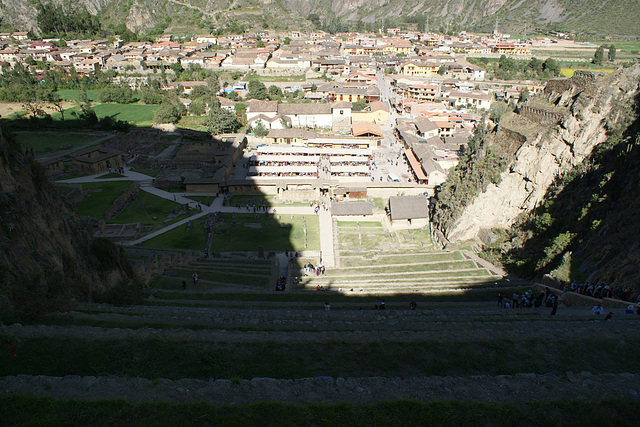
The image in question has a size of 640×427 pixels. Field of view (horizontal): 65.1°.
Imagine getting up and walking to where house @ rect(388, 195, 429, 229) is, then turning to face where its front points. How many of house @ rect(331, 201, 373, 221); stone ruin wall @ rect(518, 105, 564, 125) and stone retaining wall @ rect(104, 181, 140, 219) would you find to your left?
1

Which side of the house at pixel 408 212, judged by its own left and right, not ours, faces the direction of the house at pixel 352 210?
right

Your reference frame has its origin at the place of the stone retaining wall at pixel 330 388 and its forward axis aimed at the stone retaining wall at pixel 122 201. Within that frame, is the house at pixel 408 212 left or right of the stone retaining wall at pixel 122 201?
right

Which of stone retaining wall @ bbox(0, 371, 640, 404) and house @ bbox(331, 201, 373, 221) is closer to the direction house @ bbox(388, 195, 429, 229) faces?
the stone retaining wall

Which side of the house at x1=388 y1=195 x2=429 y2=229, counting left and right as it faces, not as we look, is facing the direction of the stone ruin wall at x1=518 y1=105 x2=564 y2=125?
left

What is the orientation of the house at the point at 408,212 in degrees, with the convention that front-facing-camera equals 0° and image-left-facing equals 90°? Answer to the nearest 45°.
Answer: approximately 0°

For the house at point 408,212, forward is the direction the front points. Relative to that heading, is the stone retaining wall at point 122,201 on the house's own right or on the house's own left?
on the house's own right

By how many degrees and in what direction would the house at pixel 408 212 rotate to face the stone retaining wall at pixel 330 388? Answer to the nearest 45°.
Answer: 0° — it already faces it
